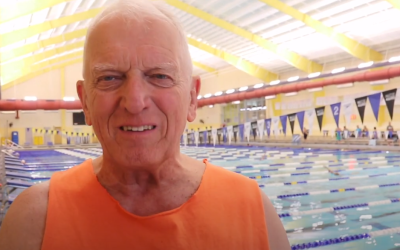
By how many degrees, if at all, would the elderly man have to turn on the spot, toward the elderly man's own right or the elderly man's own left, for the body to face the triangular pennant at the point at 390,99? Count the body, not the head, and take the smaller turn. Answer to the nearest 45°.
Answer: approximately 135° to the elderly man's own left

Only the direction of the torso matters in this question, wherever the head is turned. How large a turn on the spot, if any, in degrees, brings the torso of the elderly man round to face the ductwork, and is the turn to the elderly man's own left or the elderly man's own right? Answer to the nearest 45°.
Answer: approximately 180°

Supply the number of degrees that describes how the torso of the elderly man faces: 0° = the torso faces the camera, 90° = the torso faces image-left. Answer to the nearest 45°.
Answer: approximately 0°
